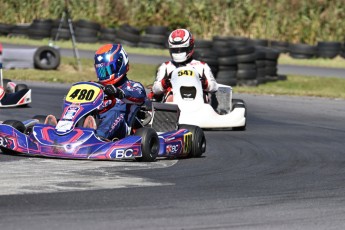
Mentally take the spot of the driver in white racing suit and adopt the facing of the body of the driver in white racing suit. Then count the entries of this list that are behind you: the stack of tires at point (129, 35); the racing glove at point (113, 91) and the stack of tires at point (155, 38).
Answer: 2

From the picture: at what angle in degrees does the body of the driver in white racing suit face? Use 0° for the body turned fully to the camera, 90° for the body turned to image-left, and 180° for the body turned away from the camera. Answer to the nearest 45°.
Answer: approximately 0°

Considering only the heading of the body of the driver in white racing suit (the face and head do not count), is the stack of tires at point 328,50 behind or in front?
behind
